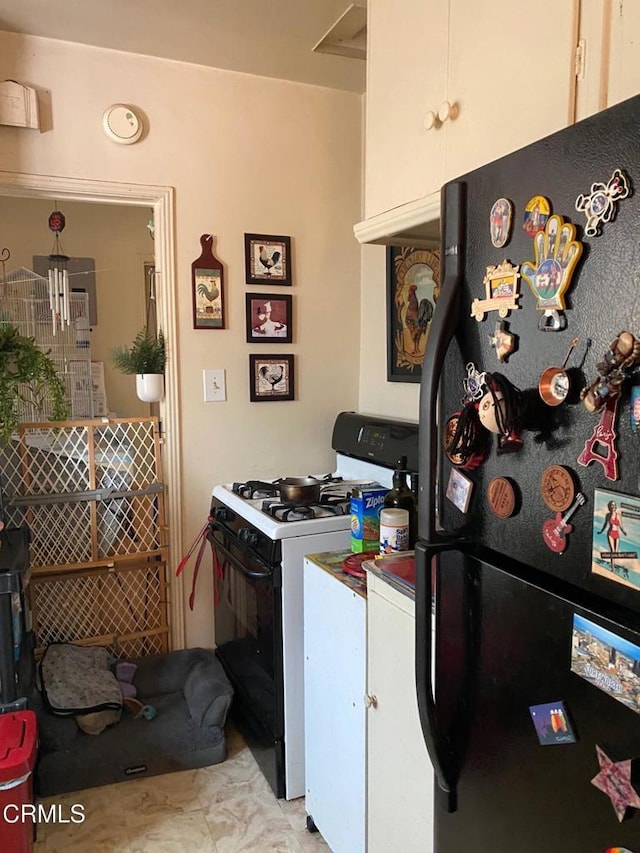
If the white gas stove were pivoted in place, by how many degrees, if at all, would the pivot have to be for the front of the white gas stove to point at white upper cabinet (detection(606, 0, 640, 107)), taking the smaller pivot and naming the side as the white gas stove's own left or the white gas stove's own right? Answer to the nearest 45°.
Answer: approximately 90° to the white gas stove's own left

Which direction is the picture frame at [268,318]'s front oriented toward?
toward the camera

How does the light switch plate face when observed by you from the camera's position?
facing the viewer

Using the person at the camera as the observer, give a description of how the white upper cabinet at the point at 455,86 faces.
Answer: facing the viewer and to the left of the viewer

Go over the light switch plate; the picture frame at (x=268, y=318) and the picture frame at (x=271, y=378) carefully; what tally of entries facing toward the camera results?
3

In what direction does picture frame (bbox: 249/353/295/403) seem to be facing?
toward the camera

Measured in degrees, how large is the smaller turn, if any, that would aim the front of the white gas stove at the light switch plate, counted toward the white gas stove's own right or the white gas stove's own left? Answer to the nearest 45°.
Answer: approximately 90° to the white gas stove's own right
